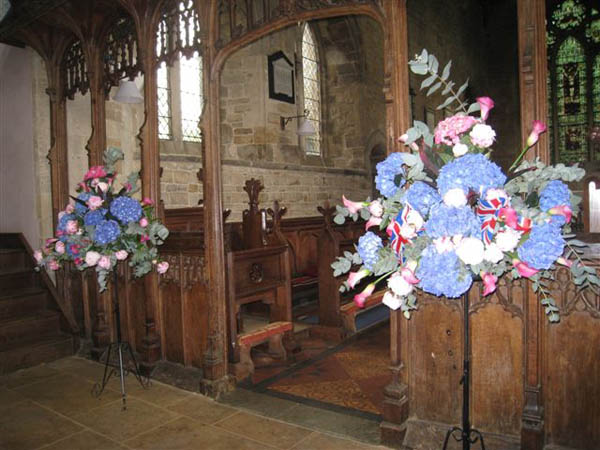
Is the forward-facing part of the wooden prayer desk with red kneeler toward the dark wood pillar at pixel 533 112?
yes

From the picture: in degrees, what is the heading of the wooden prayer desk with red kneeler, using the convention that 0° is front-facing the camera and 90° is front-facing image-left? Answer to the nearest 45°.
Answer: approximately 315°
